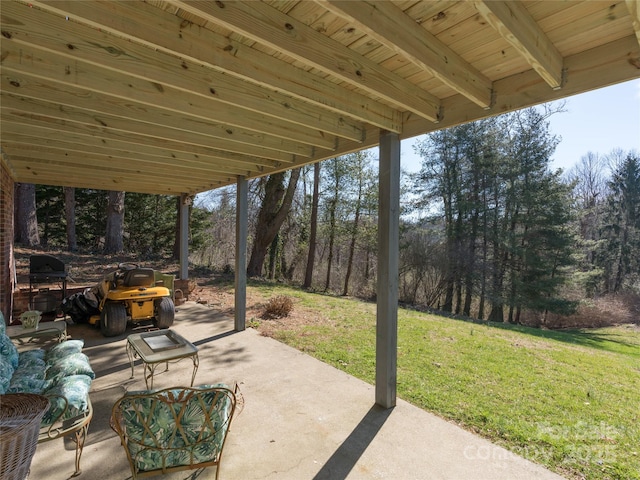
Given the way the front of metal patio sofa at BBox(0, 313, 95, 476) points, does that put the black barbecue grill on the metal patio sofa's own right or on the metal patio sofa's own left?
on the metal patio sofa's own left

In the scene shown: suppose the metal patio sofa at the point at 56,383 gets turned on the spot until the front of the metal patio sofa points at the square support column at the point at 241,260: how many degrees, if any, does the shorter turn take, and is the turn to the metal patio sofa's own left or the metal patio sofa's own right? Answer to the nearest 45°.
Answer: approximately 45° to the metal patio sofa's own left

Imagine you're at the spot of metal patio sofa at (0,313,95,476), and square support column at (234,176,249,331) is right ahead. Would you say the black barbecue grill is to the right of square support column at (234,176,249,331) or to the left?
left

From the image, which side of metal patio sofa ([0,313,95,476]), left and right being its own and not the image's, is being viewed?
right

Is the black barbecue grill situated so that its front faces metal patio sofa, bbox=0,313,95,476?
yes

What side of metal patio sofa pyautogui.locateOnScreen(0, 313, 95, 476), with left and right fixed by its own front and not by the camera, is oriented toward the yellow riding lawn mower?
left
